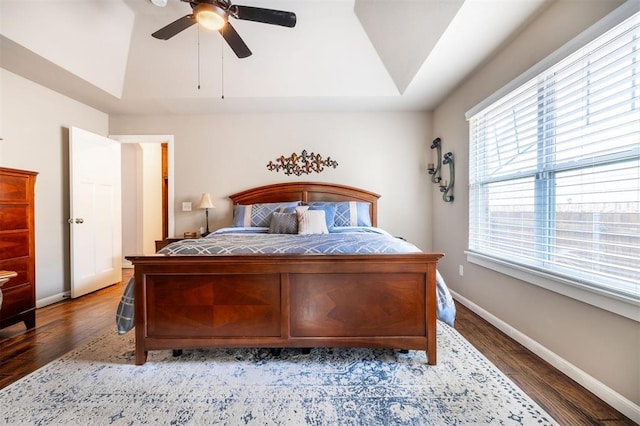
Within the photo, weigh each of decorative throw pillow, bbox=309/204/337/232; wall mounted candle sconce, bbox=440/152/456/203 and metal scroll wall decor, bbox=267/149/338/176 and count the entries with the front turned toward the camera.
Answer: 2

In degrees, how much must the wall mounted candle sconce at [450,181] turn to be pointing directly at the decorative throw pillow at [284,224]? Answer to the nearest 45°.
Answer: approximately 45° to its left

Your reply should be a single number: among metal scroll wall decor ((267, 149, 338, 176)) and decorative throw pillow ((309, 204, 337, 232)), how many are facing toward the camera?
2

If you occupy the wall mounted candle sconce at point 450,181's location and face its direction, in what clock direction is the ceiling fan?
The ceiling fan is roughly at 10 o'clock from the wall mounted candle sconce.

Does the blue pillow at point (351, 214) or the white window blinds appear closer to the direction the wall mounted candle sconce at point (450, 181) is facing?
the blue pillow

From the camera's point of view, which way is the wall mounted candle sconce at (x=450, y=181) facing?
to the viewer's left

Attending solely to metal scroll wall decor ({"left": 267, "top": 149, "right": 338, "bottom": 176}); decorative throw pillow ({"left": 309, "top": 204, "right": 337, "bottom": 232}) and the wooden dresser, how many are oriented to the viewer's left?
0

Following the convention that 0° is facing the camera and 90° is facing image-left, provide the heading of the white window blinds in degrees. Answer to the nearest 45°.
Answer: approximately 45°

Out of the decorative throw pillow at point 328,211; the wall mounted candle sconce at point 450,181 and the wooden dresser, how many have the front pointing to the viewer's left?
1

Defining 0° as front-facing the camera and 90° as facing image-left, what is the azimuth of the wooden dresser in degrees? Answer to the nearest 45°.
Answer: approximately 315°

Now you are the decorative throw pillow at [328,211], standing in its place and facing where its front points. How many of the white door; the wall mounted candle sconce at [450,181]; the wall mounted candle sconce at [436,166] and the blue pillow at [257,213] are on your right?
2

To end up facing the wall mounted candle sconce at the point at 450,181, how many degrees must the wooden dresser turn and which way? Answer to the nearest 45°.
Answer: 0° — it already faces it

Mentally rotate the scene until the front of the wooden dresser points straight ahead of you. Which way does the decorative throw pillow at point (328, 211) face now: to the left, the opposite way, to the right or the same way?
to the right

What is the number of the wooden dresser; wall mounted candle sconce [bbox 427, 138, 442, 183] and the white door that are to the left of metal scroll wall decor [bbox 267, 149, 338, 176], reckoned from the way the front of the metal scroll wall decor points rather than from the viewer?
1

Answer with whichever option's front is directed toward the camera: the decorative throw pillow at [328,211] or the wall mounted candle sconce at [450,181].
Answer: the decorative throw pillow

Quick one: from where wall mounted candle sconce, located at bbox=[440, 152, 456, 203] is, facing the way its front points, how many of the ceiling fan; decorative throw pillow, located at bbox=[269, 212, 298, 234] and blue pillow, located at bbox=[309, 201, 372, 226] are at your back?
0

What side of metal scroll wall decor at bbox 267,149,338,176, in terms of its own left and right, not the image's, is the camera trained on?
front

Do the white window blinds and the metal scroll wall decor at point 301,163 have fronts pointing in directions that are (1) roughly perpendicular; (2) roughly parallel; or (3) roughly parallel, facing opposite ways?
roughly perpendicular

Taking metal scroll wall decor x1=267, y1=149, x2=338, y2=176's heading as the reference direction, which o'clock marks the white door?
The white door is roughly at 3 o'clock from the metal scroll wall decor.

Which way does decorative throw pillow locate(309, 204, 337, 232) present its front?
toward the camera

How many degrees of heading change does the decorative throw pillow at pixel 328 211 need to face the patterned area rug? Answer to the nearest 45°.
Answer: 0° — it already faces it
